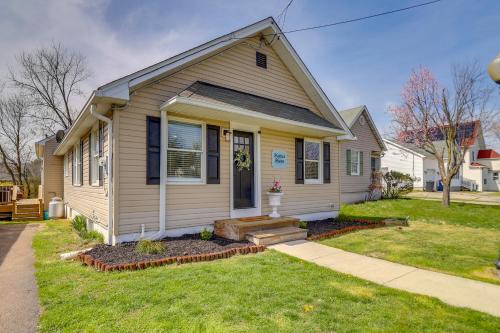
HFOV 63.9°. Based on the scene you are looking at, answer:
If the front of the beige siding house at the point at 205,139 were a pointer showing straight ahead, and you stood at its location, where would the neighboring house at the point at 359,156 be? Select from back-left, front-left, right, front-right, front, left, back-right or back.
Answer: left

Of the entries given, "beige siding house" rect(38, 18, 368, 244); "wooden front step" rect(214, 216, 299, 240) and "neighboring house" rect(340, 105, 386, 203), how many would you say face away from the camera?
0

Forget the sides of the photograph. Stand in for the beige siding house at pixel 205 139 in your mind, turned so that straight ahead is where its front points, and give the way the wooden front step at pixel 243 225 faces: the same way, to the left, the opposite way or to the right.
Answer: the same way

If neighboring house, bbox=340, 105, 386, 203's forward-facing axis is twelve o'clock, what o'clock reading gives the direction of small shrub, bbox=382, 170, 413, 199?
The small shrub is roughly at 9 o'clock from the neighboring house.

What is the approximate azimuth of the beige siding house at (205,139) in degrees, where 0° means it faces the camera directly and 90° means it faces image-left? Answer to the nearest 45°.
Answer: approximately 315°

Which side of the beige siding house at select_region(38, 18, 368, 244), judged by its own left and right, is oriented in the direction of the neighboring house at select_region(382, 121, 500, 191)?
left

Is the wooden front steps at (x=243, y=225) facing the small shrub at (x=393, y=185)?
no

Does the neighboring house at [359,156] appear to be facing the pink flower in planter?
no

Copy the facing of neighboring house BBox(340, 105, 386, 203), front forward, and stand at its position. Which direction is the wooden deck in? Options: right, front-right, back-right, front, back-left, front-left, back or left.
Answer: right

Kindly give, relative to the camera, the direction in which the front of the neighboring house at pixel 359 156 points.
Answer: facing the viewer and to the right of the viewer

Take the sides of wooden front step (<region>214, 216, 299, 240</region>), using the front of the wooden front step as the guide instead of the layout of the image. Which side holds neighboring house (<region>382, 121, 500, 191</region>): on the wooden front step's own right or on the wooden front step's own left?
on the wooden front step's own left

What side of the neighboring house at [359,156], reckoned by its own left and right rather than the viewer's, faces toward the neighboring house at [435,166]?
left
